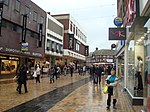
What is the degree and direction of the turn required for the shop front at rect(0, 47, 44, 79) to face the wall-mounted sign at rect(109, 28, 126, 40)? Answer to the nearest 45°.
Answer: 0° — it already faces it

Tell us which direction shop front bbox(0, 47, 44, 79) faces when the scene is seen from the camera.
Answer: facing the viewer and to the right of the viewer
